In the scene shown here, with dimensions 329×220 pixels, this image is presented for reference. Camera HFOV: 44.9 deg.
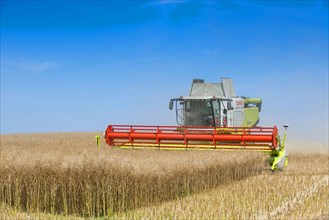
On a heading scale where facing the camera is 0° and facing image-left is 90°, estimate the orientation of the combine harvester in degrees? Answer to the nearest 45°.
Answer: approximately 45°
